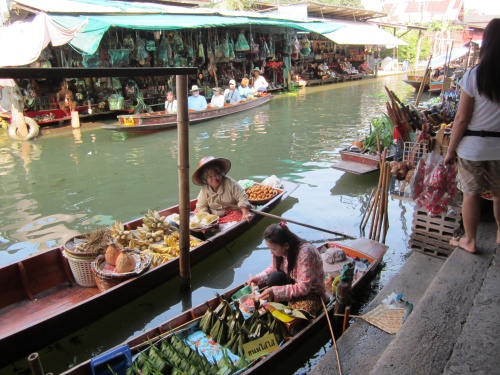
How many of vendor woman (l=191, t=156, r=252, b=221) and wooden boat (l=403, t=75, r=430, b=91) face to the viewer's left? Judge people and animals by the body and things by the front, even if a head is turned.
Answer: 1

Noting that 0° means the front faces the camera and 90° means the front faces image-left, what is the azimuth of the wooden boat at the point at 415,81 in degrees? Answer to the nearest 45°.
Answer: approximately 90°

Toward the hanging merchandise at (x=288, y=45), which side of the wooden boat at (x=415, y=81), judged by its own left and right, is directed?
front

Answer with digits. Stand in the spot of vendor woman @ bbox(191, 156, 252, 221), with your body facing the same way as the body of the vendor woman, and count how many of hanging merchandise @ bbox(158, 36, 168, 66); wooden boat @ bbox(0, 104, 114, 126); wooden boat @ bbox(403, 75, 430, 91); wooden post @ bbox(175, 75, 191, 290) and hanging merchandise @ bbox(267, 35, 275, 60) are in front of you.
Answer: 1

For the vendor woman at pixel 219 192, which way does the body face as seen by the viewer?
toward the camera

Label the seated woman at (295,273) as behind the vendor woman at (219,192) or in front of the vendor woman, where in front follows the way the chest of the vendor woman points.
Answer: in front

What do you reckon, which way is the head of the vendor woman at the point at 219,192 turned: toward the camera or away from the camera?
toward the camera

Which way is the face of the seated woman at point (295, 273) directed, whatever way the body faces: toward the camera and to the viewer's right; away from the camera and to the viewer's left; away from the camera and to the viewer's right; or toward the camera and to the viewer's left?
toward the camera and to the viewer's left

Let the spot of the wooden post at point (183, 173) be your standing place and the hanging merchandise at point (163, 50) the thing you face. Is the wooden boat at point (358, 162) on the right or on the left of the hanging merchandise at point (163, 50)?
right

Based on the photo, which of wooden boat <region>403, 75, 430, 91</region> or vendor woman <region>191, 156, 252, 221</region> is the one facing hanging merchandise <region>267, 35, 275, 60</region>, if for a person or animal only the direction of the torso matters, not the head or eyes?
the wooden boat

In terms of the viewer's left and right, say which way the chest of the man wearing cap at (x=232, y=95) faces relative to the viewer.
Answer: facing the viewer and to the left of the viewer

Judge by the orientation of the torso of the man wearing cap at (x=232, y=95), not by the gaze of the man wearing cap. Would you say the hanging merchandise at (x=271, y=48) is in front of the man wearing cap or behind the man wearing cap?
behind

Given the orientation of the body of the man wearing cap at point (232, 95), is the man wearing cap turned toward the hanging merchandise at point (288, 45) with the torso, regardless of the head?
no

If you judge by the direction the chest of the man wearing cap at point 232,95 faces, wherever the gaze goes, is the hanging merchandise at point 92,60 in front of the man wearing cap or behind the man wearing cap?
in front

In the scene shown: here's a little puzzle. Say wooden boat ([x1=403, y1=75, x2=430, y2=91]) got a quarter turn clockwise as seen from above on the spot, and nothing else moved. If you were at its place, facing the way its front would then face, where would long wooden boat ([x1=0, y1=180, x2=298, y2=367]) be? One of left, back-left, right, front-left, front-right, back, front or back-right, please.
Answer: back
